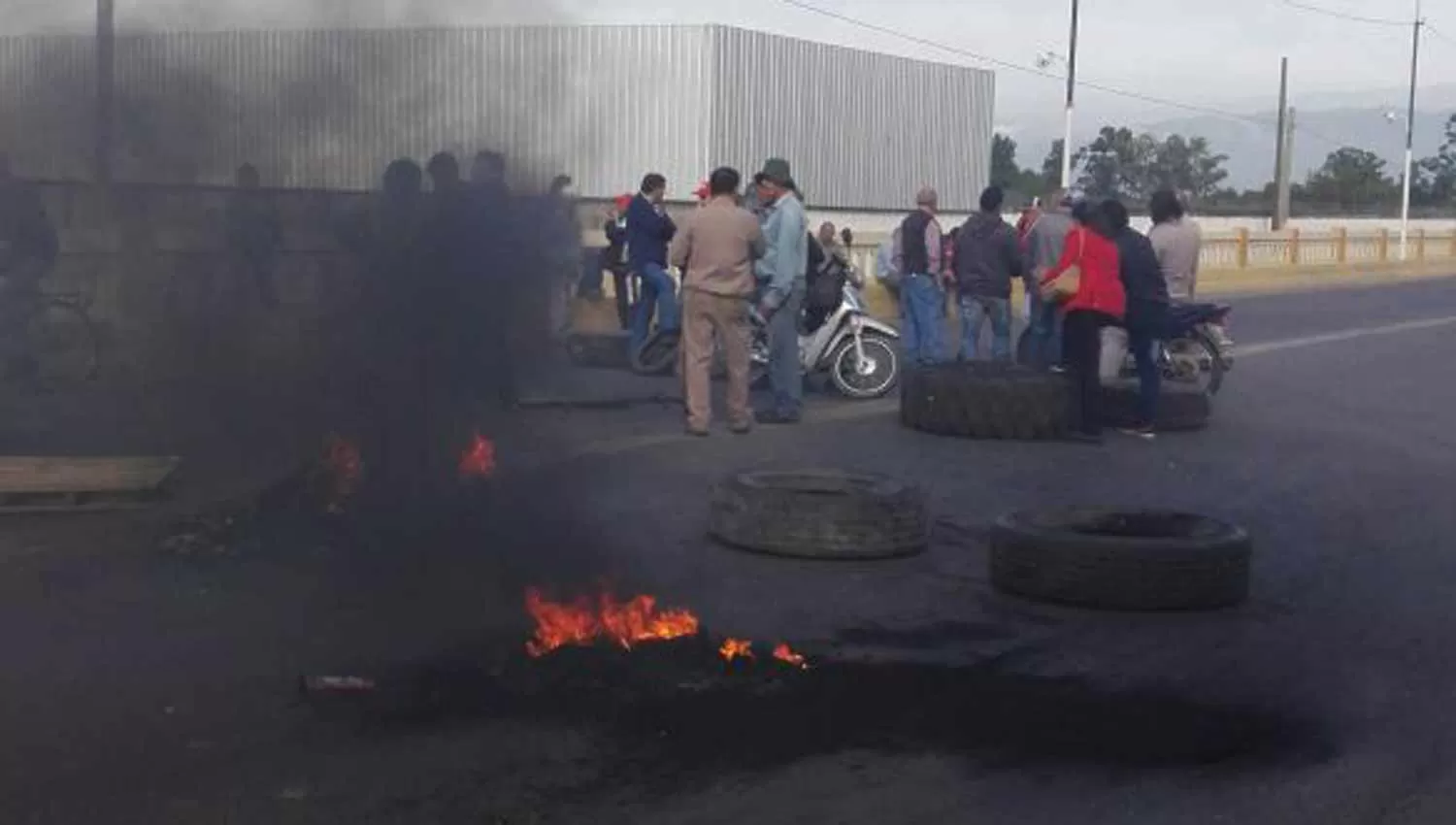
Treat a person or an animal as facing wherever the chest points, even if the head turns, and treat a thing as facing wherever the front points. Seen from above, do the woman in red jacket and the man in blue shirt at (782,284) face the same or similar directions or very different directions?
same or similar directions

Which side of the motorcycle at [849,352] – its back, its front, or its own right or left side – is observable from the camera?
right

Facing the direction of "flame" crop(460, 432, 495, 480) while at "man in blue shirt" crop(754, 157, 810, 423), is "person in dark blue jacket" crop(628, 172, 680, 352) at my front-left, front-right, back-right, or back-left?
back-right

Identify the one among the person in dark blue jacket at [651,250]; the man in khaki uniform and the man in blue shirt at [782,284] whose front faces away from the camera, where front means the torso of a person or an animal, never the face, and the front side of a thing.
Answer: the man in khaki uniform

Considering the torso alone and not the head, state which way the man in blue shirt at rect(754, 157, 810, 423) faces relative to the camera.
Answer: to the viewer's left

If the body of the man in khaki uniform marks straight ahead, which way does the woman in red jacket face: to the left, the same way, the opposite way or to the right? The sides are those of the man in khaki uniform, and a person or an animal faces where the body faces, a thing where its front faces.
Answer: to the left

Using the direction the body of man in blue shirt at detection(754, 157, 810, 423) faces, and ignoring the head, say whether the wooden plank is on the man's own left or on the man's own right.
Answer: on the man's own left

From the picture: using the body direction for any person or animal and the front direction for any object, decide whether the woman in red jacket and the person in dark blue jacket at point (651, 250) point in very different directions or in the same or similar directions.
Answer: very different directions

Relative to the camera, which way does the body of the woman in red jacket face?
to the viewer's left

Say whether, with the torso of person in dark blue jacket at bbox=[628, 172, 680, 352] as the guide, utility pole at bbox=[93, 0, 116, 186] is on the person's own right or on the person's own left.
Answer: on the person's own right

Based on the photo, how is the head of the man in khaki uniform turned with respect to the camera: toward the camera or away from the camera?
away from the camera

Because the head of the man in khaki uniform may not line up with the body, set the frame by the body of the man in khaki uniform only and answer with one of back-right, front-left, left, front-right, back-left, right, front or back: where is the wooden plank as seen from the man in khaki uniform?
back-left

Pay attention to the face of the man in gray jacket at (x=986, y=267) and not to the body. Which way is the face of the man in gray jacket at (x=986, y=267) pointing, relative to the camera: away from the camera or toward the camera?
away from the camera

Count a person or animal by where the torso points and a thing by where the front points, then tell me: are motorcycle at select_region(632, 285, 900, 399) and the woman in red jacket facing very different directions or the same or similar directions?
very different directions

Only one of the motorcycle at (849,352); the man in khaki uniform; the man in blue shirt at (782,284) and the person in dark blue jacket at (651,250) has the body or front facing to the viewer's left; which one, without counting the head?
the man in blue shirt at (782,284)

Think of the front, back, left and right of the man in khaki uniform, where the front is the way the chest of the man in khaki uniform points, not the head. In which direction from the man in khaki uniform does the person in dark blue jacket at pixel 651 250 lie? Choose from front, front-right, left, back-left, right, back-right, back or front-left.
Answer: front
